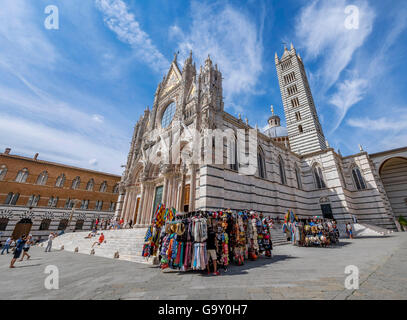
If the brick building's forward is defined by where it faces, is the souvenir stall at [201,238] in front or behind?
in front

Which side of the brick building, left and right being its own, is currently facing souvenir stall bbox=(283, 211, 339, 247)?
front

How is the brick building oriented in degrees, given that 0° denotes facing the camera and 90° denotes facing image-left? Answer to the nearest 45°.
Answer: approximately 315°
